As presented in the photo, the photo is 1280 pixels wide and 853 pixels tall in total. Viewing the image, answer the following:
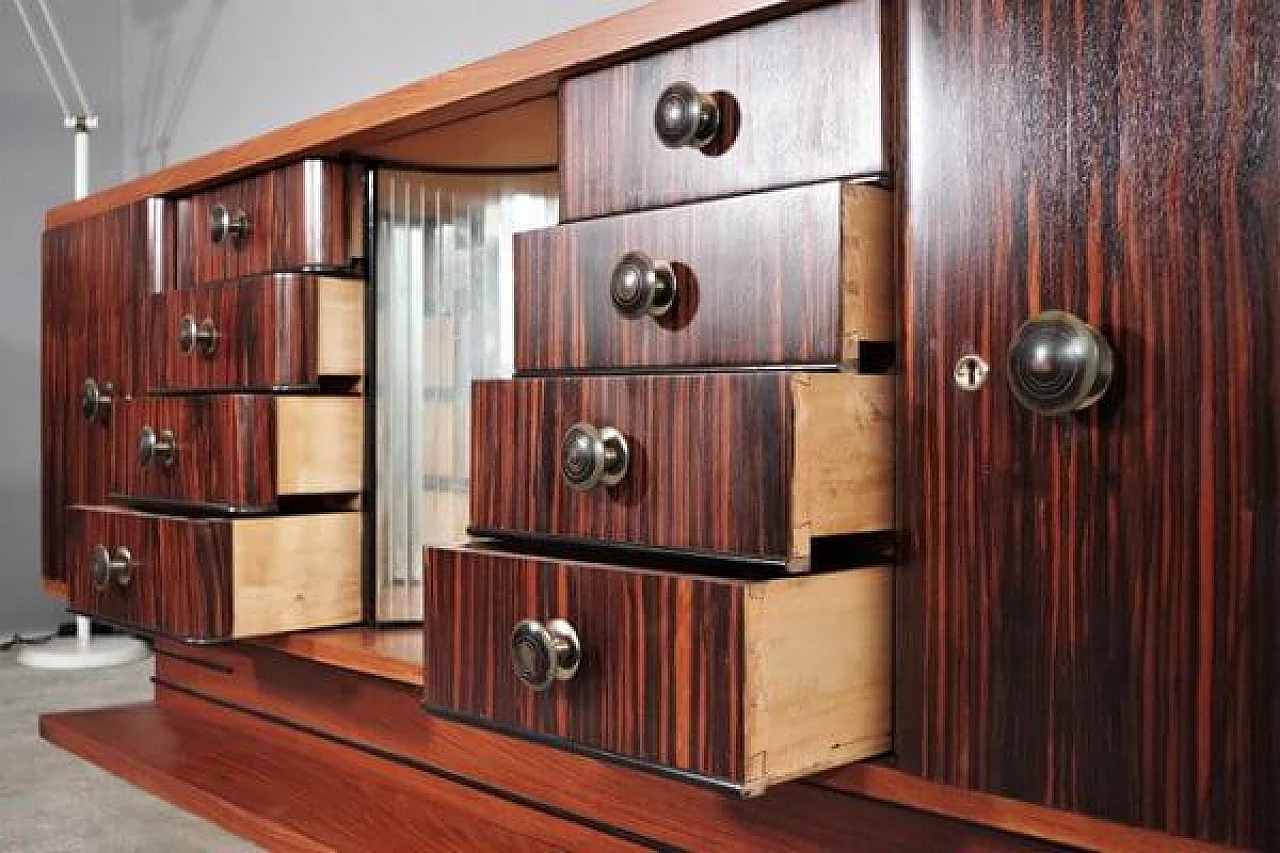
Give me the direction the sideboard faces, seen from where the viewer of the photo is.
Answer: facing the viewer and to the left of the viewer

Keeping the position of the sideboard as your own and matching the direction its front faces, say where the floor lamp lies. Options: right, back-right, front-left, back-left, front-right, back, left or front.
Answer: right
